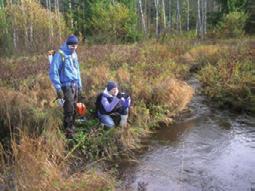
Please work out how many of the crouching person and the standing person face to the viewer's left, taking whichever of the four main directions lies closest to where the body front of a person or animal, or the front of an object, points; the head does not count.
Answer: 0

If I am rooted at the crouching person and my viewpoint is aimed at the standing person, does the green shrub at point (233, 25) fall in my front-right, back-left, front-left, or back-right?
back-right

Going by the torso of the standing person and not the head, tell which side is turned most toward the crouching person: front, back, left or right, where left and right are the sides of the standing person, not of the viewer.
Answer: left

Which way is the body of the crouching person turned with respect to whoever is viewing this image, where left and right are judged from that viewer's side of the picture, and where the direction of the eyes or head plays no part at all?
facing the viewer and to the right of the viewer

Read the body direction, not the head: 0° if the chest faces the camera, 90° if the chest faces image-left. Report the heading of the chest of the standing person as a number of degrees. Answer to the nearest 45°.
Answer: approximately 315°

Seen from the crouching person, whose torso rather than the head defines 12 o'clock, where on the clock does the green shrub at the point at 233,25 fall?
The green shrub is roughly at 8 o'clock from the crouching person.

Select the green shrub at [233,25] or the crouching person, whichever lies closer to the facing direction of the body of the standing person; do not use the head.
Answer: the crouching person

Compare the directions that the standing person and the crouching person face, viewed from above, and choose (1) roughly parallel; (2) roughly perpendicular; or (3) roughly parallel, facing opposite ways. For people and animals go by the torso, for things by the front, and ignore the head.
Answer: roughly parallel

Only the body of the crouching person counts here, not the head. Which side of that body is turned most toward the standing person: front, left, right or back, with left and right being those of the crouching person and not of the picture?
right
